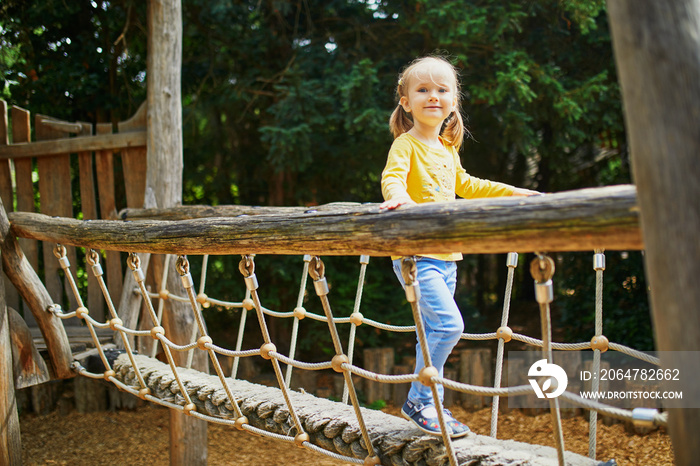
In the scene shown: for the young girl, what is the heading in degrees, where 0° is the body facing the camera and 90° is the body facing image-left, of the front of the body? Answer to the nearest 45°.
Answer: approximately 315°
